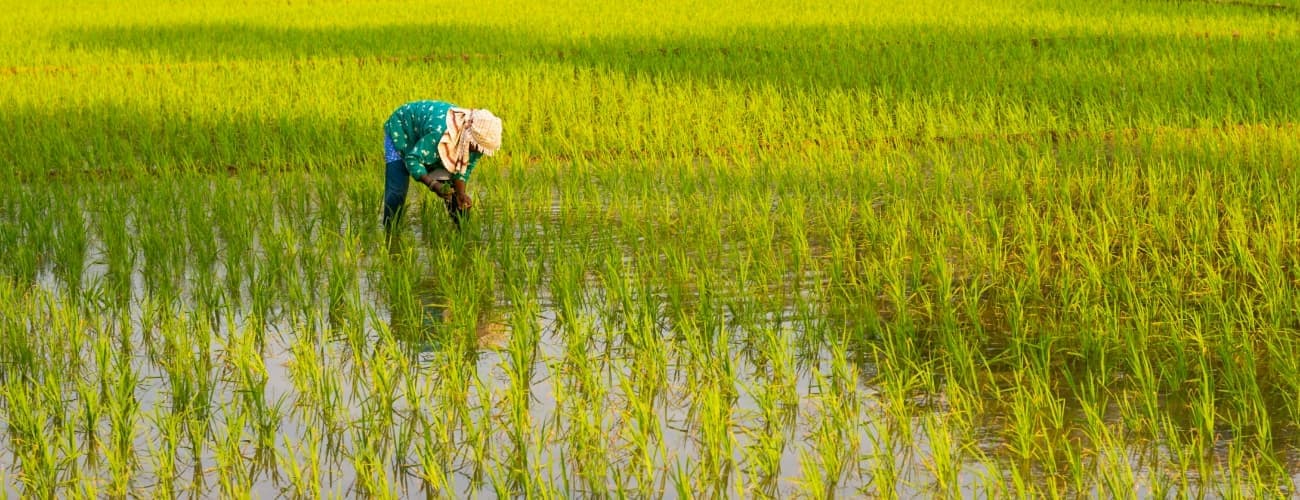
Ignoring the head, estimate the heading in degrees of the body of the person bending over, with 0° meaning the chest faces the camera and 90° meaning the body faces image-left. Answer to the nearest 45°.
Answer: approximately 270°
